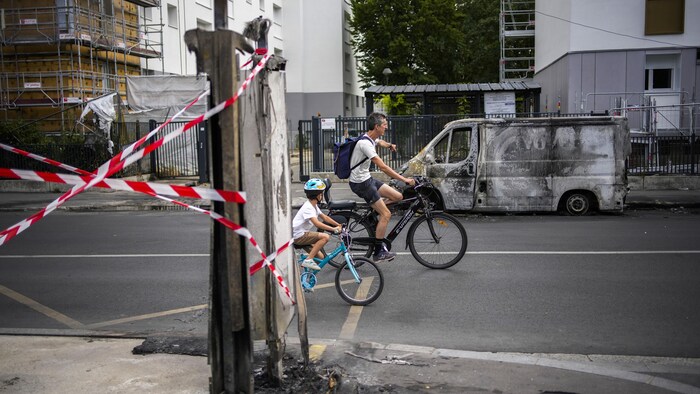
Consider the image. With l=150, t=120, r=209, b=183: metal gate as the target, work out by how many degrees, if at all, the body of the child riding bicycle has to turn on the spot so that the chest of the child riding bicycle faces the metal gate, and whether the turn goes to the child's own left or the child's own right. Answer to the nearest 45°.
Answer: approximately 90° to the child's own left

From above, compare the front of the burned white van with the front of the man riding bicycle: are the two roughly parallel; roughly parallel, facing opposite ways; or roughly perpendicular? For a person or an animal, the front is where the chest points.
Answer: roughly parallel, facing opposite ways

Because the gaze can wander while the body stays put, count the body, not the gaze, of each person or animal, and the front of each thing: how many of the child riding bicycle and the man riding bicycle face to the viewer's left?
0

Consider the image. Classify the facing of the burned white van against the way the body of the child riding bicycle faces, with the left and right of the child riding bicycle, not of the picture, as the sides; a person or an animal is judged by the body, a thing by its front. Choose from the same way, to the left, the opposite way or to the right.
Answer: the opposite way

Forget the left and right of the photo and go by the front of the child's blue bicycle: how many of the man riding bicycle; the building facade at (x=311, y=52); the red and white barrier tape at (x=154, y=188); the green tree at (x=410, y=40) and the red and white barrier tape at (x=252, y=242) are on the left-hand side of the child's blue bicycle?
3

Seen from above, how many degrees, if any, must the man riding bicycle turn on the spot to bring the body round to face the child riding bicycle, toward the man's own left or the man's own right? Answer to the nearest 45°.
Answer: approximately 135° to the man's own right

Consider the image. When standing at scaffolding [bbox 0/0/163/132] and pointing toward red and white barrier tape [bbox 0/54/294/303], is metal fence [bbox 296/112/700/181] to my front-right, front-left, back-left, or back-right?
front-left

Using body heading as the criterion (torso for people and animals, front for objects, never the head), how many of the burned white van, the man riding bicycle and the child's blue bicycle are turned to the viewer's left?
1

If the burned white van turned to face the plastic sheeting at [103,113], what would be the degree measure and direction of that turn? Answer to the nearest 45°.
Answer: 0° — it already faces it

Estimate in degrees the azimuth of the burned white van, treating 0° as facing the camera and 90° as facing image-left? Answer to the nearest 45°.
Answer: approximately 90°

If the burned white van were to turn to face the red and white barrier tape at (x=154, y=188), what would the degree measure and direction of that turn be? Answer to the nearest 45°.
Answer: approximately 90° to its left

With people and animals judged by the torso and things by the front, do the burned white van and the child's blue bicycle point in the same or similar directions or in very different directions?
very different directions

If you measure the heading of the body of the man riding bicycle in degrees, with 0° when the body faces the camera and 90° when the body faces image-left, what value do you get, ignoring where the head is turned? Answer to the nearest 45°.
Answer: approximately 270°

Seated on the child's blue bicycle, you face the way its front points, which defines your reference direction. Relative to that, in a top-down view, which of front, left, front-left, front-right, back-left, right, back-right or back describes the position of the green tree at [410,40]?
left

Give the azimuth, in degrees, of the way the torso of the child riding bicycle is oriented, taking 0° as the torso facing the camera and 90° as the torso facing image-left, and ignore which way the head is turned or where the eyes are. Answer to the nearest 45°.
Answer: approximately 270°

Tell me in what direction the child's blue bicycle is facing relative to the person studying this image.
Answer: facing to the right of the viewer

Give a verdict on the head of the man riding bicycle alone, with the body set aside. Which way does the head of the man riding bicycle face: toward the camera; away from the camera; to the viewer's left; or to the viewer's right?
to the viewer's right
